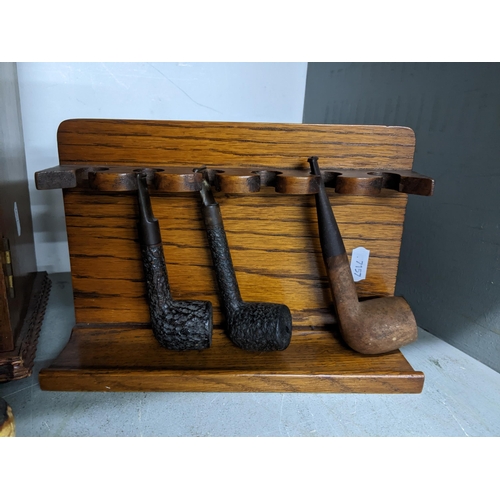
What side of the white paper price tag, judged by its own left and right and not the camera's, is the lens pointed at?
front

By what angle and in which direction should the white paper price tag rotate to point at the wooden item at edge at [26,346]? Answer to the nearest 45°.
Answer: approximately 45° to its right

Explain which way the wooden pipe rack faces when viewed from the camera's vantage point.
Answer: facing the viewer
